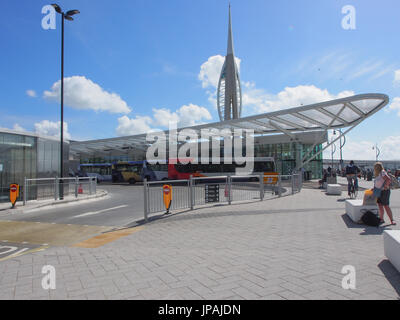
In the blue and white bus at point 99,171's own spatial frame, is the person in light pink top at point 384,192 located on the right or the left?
on its left

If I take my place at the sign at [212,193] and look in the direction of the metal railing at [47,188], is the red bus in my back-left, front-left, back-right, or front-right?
front-right

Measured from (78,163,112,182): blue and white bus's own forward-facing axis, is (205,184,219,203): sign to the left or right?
on its left

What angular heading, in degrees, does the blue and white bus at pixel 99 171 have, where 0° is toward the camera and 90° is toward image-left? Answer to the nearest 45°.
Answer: approximately 90°
